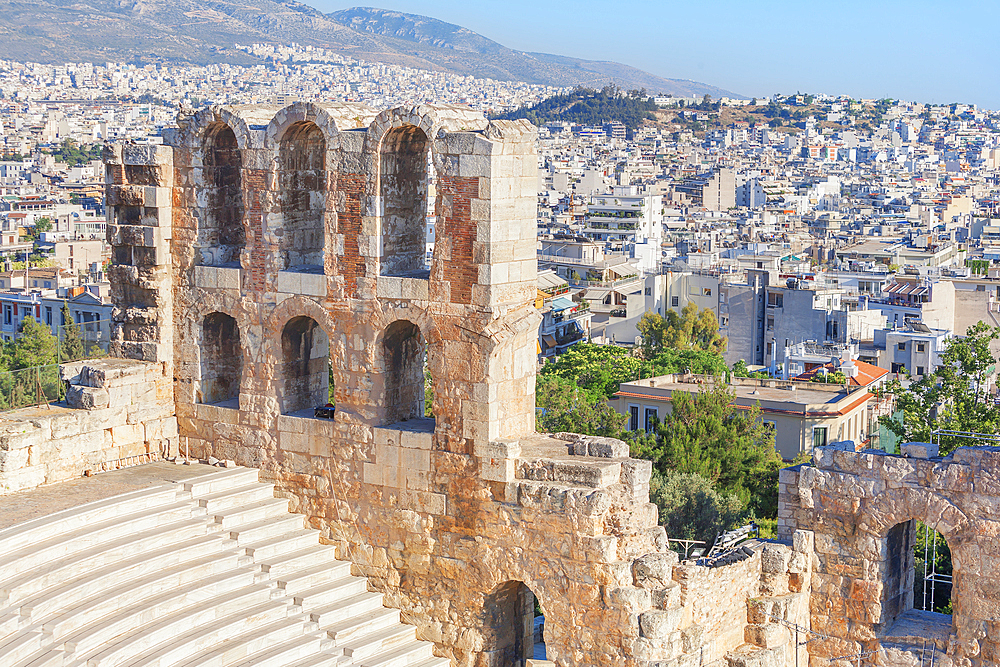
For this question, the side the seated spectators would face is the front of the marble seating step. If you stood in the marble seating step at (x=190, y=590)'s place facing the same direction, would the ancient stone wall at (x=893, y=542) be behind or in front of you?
in front

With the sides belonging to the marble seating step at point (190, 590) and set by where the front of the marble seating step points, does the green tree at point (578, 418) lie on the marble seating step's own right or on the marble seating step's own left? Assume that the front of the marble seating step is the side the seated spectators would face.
on the marble seating step's own left

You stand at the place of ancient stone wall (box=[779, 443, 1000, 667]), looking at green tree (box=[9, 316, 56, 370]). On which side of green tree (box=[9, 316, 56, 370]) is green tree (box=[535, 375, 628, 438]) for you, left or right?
right
